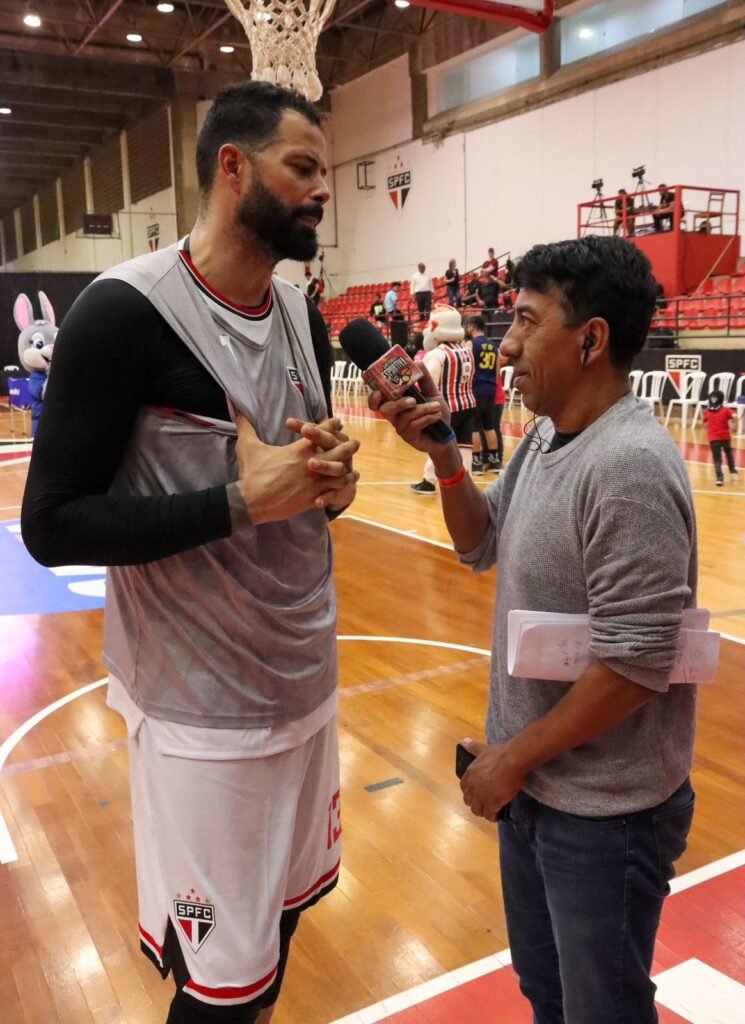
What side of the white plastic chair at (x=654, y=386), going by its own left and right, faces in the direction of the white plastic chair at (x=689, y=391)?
left

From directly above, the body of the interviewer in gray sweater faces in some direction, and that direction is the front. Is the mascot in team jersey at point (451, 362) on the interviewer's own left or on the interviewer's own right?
on the interviewer's own right

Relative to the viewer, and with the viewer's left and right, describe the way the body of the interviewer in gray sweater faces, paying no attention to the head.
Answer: facing to the left of the viewer

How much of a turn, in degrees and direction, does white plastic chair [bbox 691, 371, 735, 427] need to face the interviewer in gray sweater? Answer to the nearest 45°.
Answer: approximately 45° to its left

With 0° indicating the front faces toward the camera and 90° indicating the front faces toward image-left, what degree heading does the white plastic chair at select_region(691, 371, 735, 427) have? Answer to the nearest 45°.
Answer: approximately 45°

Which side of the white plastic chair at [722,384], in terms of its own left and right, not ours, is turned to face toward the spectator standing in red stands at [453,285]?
right

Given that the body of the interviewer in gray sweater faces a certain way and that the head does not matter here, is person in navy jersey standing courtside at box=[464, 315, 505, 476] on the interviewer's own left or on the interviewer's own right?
on the interviewer's own right

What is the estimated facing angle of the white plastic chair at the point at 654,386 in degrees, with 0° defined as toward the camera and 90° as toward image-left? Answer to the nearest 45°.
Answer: approximately 45°
